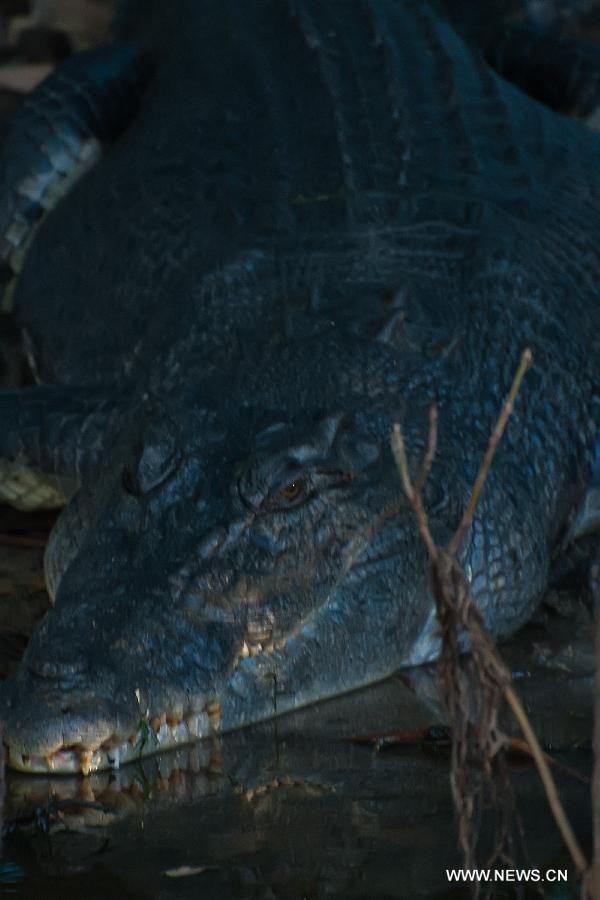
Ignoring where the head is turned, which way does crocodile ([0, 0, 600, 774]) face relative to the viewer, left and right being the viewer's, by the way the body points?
facing the viewer and to the left of the viewer

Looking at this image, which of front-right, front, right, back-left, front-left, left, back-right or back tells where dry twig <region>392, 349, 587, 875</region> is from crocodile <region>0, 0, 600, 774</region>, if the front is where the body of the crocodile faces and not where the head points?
front-left
